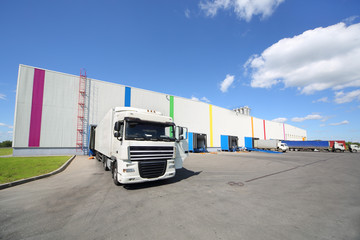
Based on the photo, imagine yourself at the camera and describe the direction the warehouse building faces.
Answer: facing the viewer and to the right of the viewer

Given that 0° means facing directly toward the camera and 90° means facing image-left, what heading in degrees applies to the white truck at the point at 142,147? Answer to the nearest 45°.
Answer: approximately 315°

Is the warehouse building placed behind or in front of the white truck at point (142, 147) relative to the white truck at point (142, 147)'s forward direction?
behind

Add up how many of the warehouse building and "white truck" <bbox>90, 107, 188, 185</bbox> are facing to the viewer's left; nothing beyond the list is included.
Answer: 0

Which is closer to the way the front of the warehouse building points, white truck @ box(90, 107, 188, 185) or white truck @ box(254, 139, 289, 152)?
the white truck @ box(90, 107, 188, 185)

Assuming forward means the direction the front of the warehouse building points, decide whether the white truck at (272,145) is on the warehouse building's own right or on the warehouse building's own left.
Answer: on the warehouse building's own left

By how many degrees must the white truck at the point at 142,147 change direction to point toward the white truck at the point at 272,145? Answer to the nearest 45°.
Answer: approximately 90° to its left

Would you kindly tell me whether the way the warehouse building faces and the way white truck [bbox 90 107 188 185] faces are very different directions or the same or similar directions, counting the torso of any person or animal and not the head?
same or similar directions
